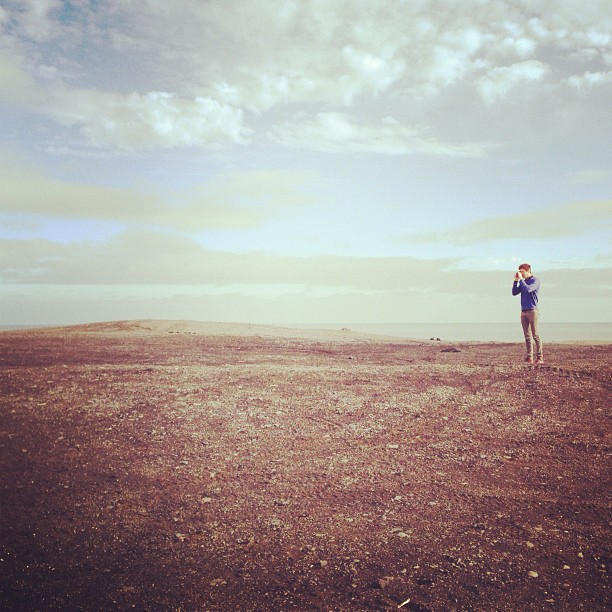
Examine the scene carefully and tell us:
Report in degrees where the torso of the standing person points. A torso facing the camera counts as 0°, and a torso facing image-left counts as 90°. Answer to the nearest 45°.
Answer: approximately 45°
